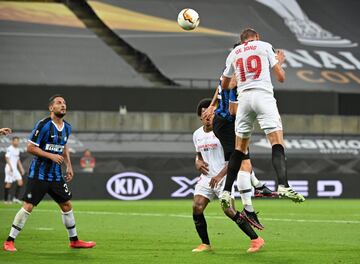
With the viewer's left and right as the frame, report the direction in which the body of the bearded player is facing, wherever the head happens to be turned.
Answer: facing the viewer and to the right of the viewer

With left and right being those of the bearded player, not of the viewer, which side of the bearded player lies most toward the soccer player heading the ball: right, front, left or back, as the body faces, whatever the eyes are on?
front
